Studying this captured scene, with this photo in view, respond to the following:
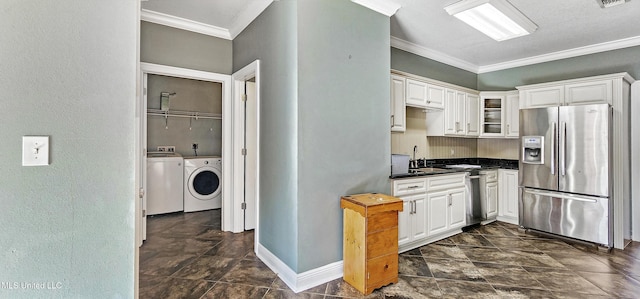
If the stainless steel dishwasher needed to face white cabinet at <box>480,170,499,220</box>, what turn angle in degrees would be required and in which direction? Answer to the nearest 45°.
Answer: approximately 135° to its left

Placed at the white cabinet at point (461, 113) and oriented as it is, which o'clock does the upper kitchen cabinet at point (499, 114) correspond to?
The upper kitchen cabinet is roughly at 9 o'clock from the white cabinet.

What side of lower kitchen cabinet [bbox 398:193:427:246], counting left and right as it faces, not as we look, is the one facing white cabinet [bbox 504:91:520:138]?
left

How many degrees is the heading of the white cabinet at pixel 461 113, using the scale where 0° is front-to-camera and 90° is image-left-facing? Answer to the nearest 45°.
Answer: approximately 315°

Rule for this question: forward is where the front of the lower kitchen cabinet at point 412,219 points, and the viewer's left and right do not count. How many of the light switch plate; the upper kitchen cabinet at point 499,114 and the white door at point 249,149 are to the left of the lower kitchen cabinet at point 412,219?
1

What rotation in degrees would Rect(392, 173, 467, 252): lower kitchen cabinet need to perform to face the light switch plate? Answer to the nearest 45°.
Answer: approximately 90° to its right

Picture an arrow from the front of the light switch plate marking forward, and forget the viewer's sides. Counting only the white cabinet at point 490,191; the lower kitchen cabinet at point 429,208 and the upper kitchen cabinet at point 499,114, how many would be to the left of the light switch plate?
3

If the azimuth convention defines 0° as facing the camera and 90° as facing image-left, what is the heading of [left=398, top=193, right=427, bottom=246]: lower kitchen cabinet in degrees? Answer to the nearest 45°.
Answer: approximately 315°

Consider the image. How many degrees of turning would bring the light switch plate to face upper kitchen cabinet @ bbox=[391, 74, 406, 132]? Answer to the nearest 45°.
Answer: approximately 90° to its left

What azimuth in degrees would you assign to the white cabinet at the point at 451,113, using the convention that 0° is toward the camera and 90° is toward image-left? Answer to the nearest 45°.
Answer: approximately 315°

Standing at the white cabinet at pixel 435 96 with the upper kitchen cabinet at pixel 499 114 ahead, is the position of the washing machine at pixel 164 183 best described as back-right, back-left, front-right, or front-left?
back-left

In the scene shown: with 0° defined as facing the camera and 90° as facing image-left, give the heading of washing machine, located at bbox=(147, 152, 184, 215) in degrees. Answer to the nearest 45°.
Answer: approximately 0°

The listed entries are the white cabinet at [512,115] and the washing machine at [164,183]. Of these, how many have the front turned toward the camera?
2
